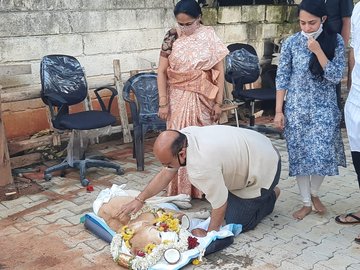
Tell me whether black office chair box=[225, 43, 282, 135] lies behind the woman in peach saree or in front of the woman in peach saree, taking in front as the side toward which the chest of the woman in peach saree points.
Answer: behind

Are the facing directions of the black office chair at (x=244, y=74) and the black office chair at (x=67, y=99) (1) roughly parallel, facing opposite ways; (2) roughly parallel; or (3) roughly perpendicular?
roughly parallel

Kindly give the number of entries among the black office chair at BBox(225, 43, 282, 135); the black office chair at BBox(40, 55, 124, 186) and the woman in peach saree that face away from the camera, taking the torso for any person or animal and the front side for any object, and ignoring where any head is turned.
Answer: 0

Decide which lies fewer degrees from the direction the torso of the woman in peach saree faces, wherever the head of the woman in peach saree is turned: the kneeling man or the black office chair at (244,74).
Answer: the kneeling man

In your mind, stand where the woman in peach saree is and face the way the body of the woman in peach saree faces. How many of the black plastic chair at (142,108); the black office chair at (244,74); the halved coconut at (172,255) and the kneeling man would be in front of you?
2

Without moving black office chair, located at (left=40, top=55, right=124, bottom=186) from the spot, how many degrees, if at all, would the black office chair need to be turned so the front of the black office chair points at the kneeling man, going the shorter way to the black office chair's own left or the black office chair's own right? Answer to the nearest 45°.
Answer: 0° — it already faces them

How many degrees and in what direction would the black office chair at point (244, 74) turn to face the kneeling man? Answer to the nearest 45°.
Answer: approximately 45° to its right

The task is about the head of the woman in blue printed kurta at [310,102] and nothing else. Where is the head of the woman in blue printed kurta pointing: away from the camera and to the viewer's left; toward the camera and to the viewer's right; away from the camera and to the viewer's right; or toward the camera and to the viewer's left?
toward the camera and to the viewer's left

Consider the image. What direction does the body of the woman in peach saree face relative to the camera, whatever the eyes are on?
toward the camera

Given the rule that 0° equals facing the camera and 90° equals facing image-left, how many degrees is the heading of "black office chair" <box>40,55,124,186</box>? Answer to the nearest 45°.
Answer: approximately 315°

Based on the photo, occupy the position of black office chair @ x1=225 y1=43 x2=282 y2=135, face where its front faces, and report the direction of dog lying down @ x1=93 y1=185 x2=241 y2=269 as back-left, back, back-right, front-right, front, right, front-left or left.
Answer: front-right

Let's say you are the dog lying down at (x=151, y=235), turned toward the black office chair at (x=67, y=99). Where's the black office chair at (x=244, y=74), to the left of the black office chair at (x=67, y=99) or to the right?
right

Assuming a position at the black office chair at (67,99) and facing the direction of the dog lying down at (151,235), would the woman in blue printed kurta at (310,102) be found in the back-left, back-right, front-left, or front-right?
front-left

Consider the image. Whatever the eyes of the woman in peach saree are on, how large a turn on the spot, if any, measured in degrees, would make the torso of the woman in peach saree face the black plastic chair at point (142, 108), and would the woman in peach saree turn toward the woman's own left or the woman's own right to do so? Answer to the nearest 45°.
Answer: approximately 135° to the woman's own right

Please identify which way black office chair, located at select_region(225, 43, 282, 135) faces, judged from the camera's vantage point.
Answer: facing the viewer and to the right of the viewer

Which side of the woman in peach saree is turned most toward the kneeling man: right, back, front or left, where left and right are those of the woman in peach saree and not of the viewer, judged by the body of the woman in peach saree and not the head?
front

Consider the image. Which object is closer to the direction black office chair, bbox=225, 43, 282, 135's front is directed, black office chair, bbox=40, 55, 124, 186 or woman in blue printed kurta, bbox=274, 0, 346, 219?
the woman in blue printed kurta
